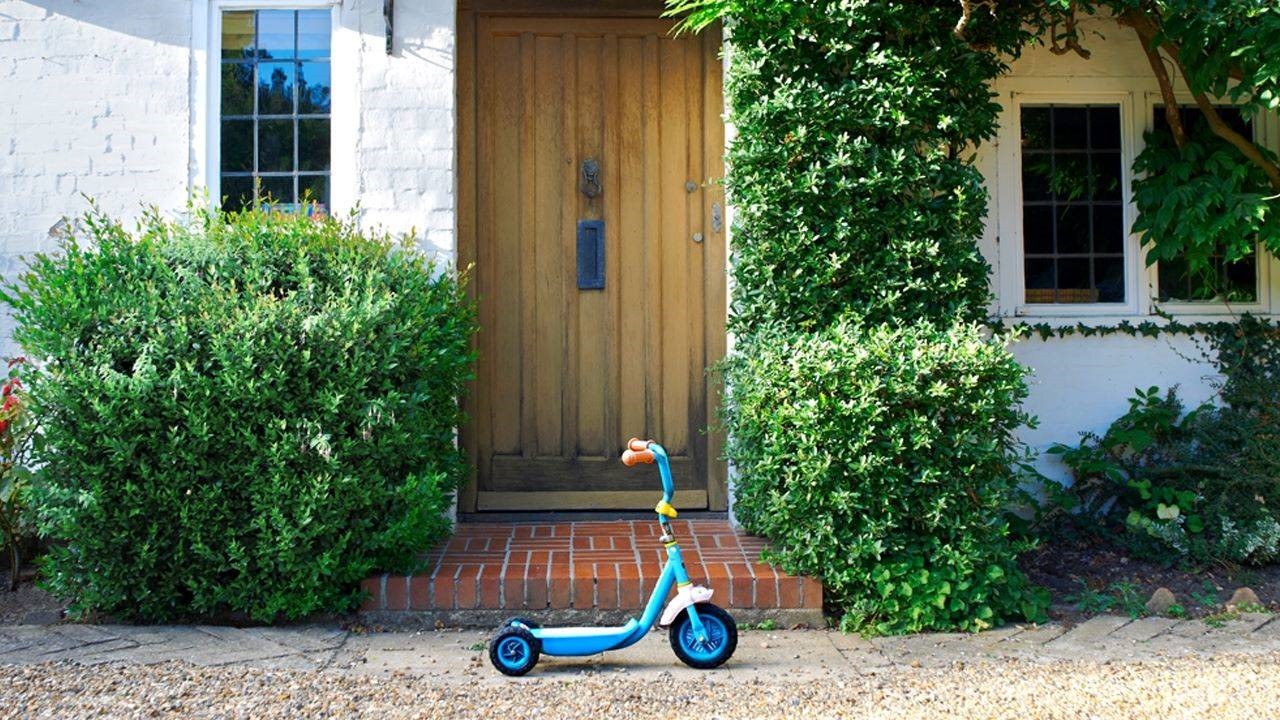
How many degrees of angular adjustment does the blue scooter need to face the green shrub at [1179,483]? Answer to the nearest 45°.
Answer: approximately 45° to its left

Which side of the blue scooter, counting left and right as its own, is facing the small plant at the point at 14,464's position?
back

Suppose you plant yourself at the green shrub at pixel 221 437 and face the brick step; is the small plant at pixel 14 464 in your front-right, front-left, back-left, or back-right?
back-left

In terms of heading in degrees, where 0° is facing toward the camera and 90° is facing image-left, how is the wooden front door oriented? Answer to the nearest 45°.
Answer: approximately 0°

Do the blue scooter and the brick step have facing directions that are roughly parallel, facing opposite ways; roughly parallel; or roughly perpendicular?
roughly perpendicular

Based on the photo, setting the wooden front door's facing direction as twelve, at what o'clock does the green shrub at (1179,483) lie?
The green shrub is roughly at 9 o'clock from the wooden front door.

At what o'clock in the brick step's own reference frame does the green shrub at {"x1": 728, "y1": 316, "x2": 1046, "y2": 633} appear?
The green shrub is roughly at 9 o'clock from the brick step.

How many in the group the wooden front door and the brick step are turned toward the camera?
2

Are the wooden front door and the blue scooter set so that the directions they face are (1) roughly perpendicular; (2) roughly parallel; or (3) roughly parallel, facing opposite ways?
roughly perpendicular

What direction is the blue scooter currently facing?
to the viewer's right

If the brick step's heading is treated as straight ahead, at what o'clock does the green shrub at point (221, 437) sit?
The green shrub is roughly at 3 o'clock from the brick step.

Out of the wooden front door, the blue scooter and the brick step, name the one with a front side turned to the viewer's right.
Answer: the blue scooter
